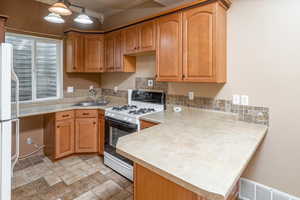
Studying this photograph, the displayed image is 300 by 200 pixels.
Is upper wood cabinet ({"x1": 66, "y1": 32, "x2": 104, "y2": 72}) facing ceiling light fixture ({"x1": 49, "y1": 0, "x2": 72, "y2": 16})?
yes

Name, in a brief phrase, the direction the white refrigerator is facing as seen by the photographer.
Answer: facing to the right of the viewer

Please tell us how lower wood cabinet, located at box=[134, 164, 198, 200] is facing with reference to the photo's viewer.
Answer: facing the viewer and to the left of the viewer

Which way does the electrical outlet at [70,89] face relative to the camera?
toward the camera

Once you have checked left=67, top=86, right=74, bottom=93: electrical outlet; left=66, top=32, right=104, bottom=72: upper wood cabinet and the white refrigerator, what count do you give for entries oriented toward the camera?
2

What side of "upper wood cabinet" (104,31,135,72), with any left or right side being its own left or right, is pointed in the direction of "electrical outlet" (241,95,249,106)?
left

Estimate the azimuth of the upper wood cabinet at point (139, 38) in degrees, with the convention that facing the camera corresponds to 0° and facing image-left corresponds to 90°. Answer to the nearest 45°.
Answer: approximately 45°

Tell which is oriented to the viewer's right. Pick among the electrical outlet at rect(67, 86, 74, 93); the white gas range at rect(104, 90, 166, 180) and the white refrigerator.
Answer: the white refrigerator

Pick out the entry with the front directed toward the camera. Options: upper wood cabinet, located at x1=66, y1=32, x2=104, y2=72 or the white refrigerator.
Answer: the upper wood cabinet

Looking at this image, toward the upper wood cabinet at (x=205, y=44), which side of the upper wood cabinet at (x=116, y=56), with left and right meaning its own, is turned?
left

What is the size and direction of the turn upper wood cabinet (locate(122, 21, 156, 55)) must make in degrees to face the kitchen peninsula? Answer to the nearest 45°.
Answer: approximately 45° to its left

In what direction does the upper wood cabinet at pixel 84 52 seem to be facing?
toward the camera
